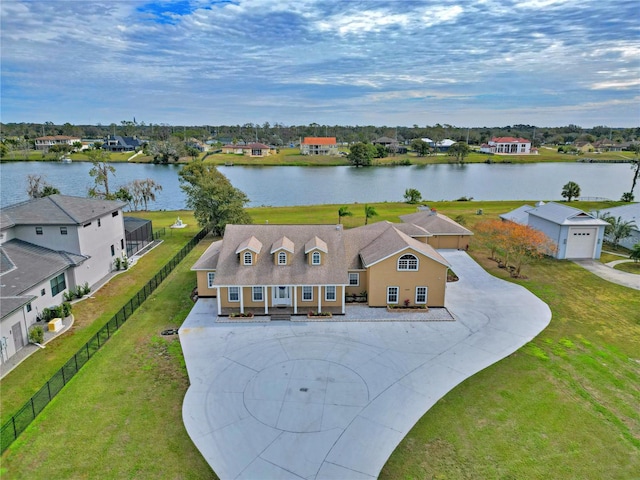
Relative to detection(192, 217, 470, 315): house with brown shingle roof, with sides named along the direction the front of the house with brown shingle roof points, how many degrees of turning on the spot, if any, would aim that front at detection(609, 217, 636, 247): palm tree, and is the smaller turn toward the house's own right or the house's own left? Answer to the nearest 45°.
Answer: approximately 135° to the house's own left

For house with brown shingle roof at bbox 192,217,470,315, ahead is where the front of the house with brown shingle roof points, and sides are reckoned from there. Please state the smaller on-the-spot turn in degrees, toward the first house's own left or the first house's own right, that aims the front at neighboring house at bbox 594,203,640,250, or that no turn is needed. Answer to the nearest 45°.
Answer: approximately 135° to the first house's own left

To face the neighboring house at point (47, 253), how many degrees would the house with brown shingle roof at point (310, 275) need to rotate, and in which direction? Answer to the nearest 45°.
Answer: approximately 90° to its right

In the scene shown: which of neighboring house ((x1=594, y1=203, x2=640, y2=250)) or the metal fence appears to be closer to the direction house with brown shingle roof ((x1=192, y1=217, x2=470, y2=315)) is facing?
the metal fence

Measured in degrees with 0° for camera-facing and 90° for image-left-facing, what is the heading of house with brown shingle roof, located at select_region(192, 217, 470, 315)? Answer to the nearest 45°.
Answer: approximately 0°

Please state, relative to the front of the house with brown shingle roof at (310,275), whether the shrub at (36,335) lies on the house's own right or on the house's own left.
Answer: on the house's own right

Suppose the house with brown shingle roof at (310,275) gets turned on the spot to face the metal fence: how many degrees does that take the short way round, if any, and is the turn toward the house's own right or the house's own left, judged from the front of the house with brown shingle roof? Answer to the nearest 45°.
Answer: approximately 45° to the house's own right

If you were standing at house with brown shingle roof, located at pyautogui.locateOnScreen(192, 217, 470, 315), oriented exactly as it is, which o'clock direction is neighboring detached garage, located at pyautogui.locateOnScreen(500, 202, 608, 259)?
The neighboring detached garage is roughly at 8 o'clock from the house with brown shingle roof.

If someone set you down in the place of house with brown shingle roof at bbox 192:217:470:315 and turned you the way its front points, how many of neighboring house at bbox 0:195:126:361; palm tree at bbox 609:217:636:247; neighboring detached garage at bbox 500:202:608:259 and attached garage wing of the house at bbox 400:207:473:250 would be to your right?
1
